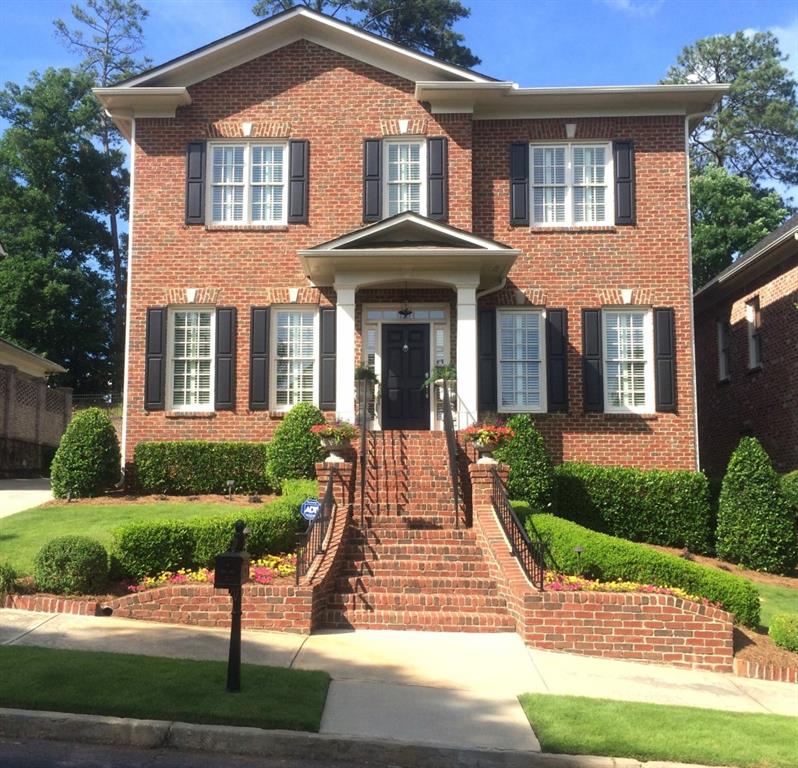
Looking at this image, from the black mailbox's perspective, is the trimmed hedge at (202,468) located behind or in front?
behind

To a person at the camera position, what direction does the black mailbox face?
facing the viewer

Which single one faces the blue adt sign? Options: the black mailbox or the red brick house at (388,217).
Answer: the red brick house

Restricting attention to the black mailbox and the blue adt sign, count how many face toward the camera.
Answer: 2

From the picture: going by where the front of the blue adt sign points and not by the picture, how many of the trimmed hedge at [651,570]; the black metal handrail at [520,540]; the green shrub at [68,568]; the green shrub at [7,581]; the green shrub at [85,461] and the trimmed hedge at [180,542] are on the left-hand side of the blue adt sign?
2

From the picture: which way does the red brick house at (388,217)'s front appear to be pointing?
toward the camera

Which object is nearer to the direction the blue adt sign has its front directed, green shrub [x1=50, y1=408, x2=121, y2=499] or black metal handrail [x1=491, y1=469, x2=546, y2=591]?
the black metal handrail

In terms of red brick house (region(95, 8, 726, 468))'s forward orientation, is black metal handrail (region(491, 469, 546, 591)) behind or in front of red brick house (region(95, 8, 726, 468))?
in front

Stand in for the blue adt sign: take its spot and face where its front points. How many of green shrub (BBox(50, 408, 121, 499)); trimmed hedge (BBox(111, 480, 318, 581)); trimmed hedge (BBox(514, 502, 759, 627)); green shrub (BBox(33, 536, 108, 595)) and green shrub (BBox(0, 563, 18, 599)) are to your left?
1

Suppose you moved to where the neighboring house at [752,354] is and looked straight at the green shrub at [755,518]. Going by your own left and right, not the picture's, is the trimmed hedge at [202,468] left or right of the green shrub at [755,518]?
right

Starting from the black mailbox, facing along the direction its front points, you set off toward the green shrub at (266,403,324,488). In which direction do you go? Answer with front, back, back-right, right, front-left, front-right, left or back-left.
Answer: back

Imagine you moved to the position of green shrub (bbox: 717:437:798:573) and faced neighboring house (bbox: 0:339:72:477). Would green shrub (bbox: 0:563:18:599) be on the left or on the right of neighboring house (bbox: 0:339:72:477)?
left

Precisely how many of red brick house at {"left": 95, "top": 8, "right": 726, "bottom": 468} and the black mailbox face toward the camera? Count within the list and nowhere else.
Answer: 2

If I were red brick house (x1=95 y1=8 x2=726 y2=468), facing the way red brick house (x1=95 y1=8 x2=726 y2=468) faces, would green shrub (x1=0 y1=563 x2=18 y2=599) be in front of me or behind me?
in front

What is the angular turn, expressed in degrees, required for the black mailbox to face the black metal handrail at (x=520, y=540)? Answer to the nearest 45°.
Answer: approximately 135° to its left
